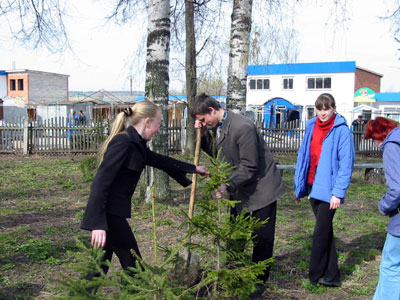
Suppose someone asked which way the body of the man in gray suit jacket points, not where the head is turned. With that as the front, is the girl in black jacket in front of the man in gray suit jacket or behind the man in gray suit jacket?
in front

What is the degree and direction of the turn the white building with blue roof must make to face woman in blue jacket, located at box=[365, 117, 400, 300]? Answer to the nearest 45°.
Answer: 0° — it already faces them

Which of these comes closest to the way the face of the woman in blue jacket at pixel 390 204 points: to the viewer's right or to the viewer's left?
to the viewer's left

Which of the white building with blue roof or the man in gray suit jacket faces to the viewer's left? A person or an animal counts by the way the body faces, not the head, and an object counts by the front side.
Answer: the man in gray suit jacket

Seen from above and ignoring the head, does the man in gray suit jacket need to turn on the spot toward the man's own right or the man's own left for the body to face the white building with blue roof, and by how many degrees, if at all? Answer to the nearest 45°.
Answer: approximately 90° to the man's own right

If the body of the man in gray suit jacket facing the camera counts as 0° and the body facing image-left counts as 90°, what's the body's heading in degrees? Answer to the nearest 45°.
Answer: approximately 90°

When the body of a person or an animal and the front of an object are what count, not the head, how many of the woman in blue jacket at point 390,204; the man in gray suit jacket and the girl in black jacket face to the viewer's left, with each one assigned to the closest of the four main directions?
2

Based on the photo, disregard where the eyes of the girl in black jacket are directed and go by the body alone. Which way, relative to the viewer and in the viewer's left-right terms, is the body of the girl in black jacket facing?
facing to the right of the viewer

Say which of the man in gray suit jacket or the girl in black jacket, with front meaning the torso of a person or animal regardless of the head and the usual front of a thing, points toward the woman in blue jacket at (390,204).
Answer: the girl in black jacket

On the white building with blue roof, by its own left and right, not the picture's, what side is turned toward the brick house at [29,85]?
right

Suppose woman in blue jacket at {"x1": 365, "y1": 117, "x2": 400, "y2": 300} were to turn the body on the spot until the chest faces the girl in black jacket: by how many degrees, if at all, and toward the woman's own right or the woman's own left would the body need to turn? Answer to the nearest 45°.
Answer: approximately 45° to the woman's own left

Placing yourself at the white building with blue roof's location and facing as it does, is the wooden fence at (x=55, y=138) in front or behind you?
in front

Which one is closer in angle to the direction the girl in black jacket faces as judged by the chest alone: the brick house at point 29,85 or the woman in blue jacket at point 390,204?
the woman in blue jacket

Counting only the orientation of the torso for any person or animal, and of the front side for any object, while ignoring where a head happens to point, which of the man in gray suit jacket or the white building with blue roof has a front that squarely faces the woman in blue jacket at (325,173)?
the white building with blue roof

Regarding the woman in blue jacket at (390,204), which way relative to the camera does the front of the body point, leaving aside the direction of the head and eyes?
to the viewer's left

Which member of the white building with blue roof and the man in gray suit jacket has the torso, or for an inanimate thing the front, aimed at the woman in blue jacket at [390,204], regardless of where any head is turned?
the white building with blue roof

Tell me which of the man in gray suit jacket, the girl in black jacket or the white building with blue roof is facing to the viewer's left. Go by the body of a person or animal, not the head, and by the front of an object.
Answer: the man in gray suit jacket

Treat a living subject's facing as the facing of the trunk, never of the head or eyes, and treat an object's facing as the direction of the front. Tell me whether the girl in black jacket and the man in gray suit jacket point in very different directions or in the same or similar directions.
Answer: very different directions
